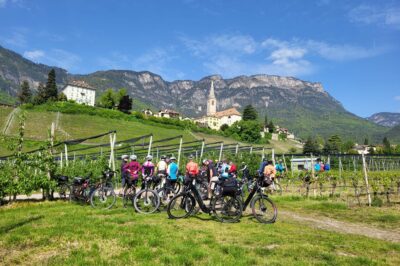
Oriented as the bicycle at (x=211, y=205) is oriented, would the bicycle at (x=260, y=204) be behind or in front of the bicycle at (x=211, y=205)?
behind

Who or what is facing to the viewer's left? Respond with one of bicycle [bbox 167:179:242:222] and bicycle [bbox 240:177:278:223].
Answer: bicycle [bbox 167:179:242:222]

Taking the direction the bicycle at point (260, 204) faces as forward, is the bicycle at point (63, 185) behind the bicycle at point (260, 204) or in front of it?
behind

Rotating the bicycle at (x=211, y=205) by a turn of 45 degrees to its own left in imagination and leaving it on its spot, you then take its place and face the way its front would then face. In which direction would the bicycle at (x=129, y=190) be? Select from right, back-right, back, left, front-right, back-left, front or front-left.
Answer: right

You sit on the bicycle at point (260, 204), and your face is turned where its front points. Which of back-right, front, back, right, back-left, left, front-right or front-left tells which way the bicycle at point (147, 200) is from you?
back-right

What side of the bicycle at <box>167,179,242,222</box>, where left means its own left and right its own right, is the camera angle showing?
left

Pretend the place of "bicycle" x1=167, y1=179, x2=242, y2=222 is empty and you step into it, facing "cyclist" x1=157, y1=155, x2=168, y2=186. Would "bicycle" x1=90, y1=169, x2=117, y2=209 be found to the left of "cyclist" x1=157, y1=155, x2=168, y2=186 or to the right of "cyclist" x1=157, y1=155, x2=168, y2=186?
left

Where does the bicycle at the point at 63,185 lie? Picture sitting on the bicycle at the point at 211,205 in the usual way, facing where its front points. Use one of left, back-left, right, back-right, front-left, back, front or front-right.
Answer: front-right
